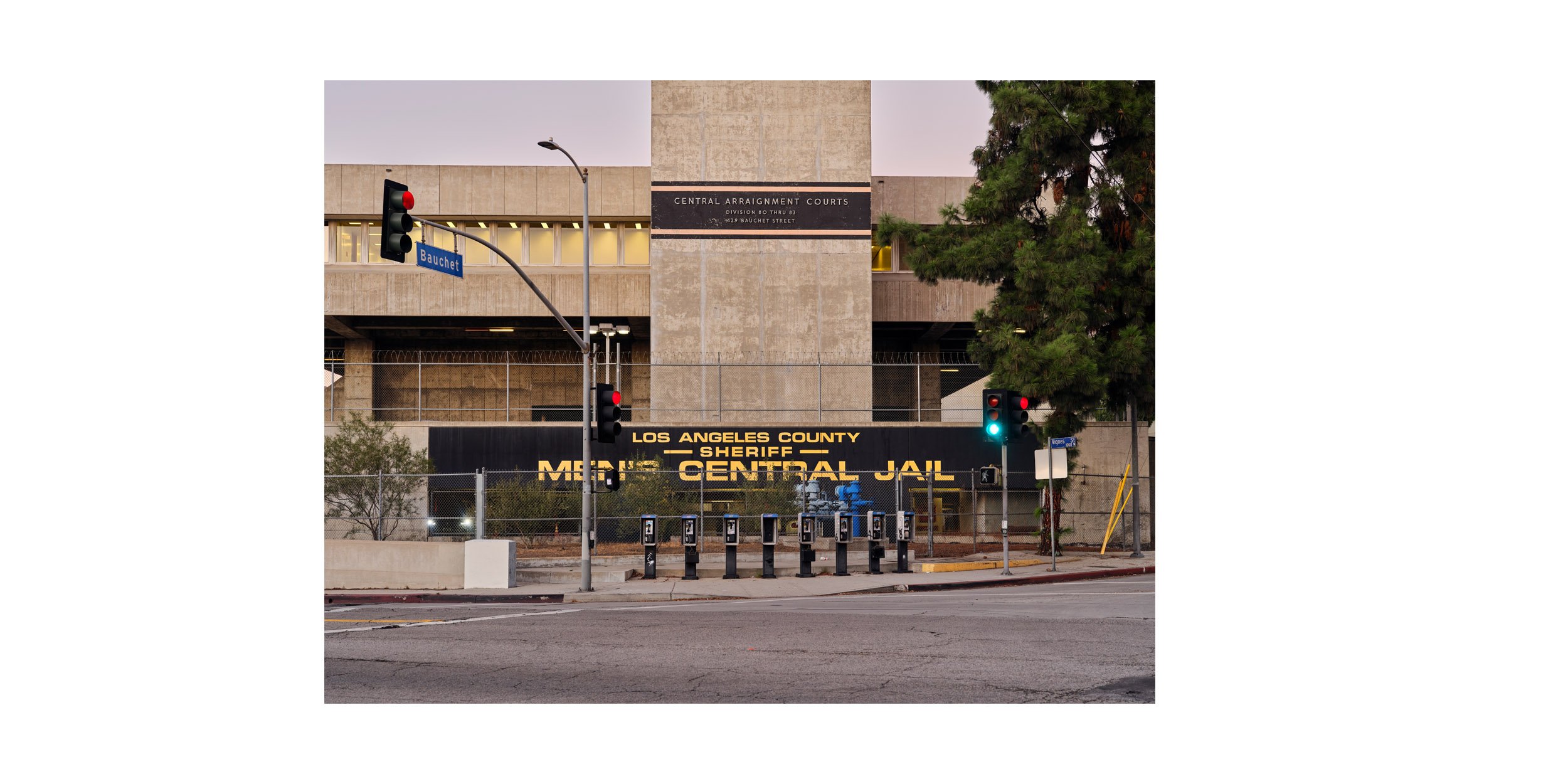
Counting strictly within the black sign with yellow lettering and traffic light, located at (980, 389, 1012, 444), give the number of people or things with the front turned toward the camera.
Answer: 2

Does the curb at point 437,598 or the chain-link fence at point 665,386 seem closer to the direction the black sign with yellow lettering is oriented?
the curb

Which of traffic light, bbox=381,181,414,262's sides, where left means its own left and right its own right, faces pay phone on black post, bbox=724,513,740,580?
left

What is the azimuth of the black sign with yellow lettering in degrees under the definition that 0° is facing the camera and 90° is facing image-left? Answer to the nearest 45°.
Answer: approximately 0°

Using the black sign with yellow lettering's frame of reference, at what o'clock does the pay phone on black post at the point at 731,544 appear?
The pay phone on black post is roughly at 12 o'clock from the black sign with yellow lettering.

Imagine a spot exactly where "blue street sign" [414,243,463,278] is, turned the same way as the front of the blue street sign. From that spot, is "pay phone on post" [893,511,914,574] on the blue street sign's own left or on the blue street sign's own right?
on the blue street sign's own left
